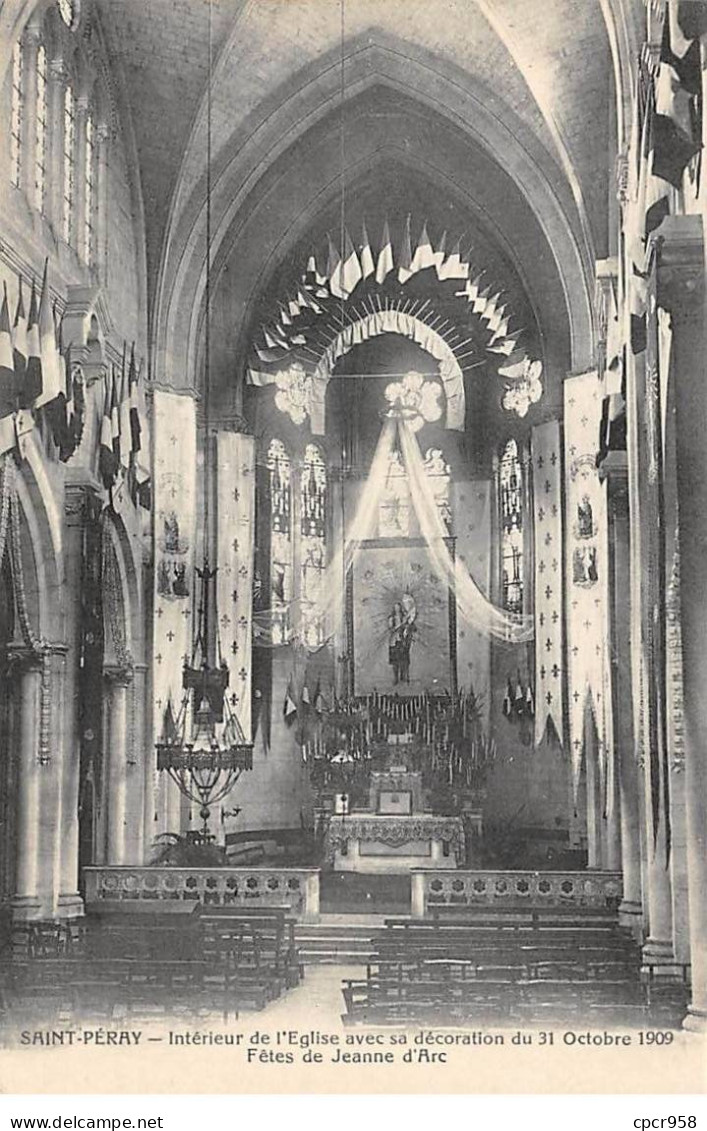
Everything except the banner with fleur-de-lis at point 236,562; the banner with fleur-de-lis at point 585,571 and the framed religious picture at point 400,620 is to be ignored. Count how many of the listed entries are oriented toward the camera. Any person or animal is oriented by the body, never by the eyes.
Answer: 3

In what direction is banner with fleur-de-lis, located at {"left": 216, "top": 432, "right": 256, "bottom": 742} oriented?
toward the camera

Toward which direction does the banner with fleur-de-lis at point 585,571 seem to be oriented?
toward the camera

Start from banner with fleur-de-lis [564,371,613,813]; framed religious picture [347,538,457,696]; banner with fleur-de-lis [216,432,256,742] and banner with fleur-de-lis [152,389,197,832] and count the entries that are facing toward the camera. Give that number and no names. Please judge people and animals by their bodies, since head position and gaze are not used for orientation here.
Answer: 4

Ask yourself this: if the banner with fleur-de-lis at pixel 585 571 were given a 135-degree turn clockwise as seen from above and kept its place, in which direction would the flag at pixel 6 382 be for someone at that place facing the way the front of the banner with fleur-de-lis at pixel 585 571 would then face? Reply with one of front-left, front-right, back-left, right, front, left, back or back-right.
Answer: left

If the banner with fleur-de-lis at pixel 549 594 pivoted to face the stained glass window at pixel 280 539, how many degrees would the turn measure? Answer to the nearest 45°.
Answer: approximately 90° to its right

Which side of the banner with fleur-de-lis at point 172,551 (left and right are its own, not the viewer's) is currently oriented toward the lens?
front

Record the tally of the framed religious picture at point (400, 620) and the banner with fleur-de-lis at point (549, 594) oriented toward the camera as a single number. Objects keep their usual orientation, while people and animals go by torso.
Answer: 2

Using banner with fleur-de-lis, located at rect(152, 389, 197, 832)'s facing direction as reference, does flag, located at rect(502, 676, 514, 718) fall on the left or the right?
on its left

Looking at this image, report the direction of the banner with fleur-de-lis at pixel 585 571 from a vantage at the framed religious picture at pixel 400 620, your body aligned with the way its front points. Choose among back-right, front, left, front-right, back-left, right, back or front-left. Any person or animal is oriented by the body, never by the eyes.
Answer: front-left
